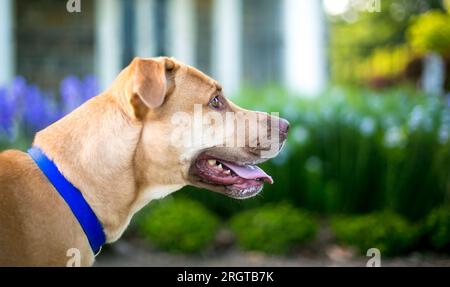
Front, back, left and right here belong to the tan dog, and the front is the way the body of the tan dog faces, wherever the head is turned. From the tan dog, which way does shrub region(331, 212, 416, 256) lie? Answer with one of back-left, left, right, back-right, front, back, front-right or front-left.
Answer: front-left

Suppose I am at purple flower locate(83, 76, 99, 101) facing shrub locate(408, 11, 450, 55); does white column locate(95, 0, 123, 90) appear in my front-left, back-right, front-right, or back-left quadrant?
front-left

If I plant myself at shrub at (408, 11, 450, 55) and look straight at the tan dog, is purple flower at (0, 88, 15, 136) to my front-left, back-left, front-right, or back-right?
front-right

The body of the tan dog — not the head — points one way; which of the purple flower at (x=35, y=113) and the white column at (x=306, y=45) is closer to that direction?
the white column

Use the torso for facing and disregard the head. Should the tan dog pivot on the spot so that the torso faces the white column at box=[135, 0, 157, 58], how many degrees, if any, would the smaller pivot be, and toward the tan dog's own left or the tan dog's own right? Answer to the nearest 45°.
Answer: approximately 90° to the tan dog's own left

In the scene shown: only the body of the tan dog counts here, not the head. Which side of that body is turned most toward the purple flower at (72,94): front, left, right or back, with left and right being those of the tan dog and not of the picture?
left

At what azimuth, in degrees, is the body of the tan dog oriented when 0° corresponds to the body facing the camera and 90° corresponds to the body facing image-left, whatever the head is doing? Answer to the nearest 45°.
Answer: approximately 270°

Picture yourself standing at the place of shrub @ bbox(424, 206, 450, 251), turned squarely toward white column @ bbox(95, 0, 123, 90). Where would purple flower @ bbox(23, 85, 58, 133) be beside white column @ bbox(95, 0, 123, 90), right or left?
left

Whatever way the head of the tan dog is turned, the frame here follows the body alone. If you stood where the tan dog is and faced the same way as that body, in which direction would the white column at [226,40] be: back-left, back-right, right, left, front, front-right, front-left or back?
left

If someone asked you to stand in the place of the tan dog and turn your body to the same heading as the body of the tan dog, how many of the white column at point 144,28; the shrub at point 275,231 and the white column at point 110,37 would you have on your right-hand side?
0

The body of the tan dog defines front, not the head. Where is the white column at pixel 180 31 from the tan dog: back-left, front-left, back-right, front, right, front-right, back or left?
left

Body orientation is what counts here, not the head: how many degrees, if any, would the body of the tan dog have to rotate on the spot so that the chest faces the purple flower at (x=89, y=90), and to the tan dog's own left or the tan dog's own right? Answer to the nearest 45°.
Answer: approximately 90° to the tan dog's own left

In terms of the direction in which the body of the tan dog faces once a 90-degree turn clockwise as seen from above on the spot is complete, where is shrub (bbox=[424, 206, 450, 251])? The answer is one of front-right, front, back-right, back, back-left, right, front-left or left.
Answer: back-left

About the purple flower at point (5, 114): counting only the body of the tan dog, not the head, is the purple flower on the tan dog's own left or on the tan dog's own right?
on the tan dog's own left

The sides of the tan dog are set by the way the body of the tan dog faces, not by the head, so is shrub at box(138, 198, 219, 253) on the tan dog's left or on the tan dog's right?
on the tan dog's left
